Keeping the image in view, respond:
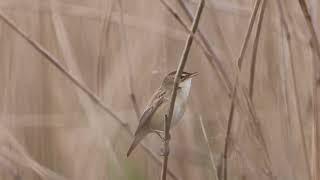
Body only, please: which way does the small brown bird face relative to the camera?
to the viewer's right
